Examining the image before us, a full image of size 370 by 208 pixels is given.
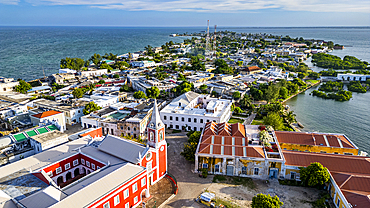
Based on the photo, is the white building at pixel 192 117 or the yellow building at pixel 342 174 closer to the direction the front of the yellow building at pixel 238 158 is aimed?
the yellow building

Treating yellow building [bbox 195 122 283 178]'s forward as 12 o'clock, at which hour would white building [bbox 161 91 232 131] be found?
The white building is roughly at 5 o'clock from the yellow building.

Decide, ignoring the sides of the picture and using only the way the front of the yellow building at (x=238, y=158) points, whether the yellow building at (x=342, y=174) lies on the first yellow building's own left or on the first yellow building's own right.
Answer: on the first yellow building's own left

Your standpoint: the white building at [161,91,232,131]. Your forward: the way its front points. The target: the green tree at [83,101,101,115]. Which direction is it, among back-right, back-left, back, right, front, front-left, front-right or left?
right

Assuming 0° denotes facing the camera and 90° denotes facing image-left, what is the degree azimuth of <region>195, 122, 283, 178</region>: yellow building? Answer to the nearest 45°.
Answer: approximately 0°

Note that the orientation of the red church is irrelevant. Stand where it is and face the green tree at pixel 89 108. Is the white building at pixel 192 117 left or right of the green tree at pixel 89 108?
right

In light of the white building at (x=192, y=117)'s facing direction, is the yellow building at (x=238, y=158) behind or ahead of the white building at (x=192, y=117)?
ahead

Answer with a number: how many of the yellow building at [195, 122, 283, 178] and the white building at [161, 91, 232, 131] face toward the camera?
2

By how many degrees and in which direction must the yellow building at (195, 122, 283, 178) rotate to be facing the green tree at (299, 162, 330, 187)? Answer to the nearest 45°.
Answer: approximately 90° to its left

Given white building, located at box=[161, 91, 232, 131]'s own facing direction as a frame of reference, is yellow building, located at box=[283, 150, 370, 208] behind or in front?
in front
